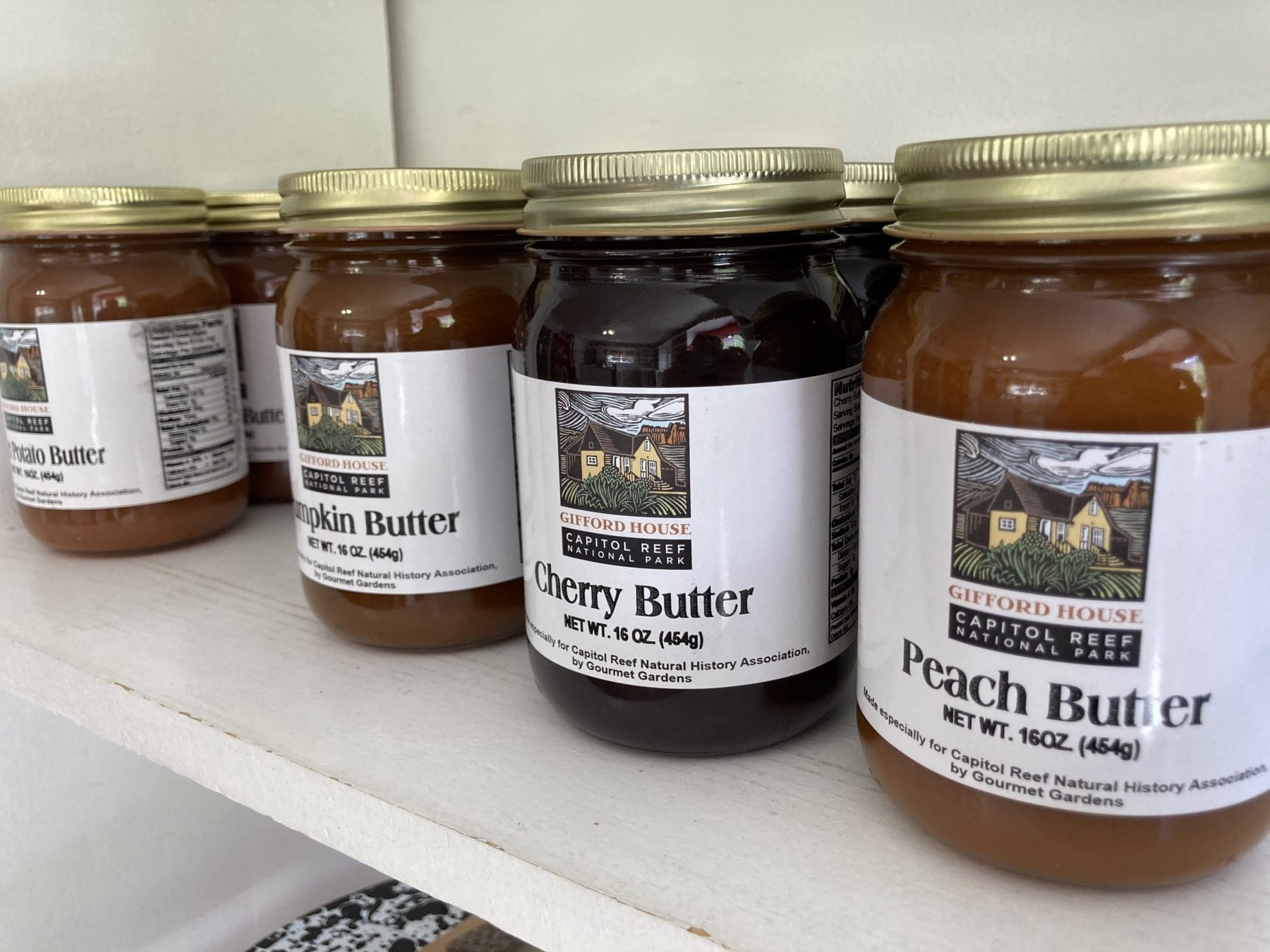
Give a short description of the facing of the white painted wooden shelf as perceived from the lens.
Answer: facing the viewer and to the left of the viewer
